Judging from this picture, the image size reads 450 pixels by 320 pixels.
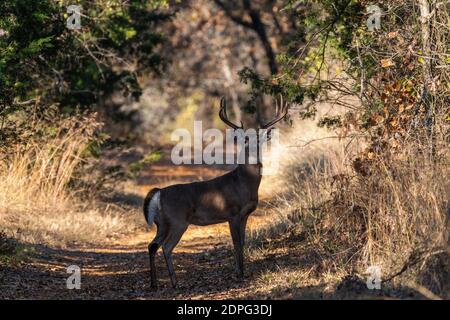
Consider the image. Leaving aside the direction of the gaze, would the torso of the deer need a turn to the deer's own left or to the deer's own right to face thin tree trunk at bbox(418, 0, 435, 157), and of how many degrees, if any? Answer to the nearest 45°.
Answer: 0° — it already faces it

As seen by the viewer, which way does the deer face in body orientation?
to the viewer's right
